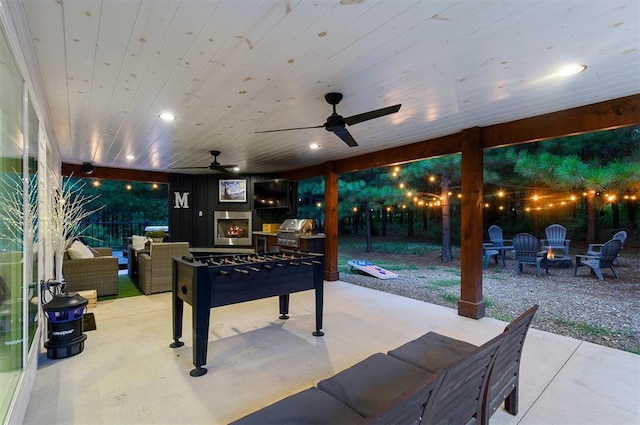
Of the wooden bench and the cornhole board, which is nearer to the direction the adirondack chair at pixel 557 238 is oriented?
the wooden bench

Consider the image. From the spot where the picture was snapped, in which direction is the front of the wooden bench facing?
facing away from the viewer and to the left of the viewer

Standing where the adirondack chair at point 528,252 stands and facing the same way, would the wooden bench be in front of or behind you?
behind

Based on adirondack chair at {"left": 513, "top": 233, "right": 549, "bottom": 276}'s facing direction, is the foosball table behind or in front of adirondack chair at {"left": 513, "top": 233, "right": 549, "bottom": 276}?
behind

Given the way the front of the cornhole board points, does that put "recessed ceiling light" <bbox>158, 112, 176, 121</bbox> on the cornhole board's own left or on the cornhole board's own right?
on the cornhole board's own right

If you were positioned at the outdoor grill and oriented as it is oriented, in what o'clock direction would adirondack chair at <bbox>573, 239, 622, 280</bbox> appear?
The adirondack chair is roughly at 8 o'clock from the outdoor grill.

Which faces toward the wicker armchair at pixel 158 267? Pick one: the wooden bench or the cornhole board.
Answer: the wooden bench

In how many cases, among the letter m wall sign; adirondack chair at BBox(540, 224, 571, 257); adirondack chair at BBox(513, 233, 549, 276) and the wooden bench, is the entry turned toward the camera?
2

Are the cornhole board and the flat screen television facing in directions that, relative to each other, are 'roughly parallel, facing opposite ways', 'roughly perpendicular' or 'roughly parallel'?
roughly perpendicular

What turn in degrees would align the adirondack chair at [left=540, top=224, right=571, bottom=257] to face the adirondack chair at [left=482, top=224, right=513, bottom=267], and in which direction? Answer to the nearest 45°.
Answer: approximately 90° to its right

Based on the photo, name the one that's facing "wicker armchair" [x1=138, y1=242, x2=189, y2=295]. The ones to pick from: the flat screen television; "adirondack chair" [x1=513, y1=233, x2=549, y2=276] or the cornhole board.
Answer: the flat screen television

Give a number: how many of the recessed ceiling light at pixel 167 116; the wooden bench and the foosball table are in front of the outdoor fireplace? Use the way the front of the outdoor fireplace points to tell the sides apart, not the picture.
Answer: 3
